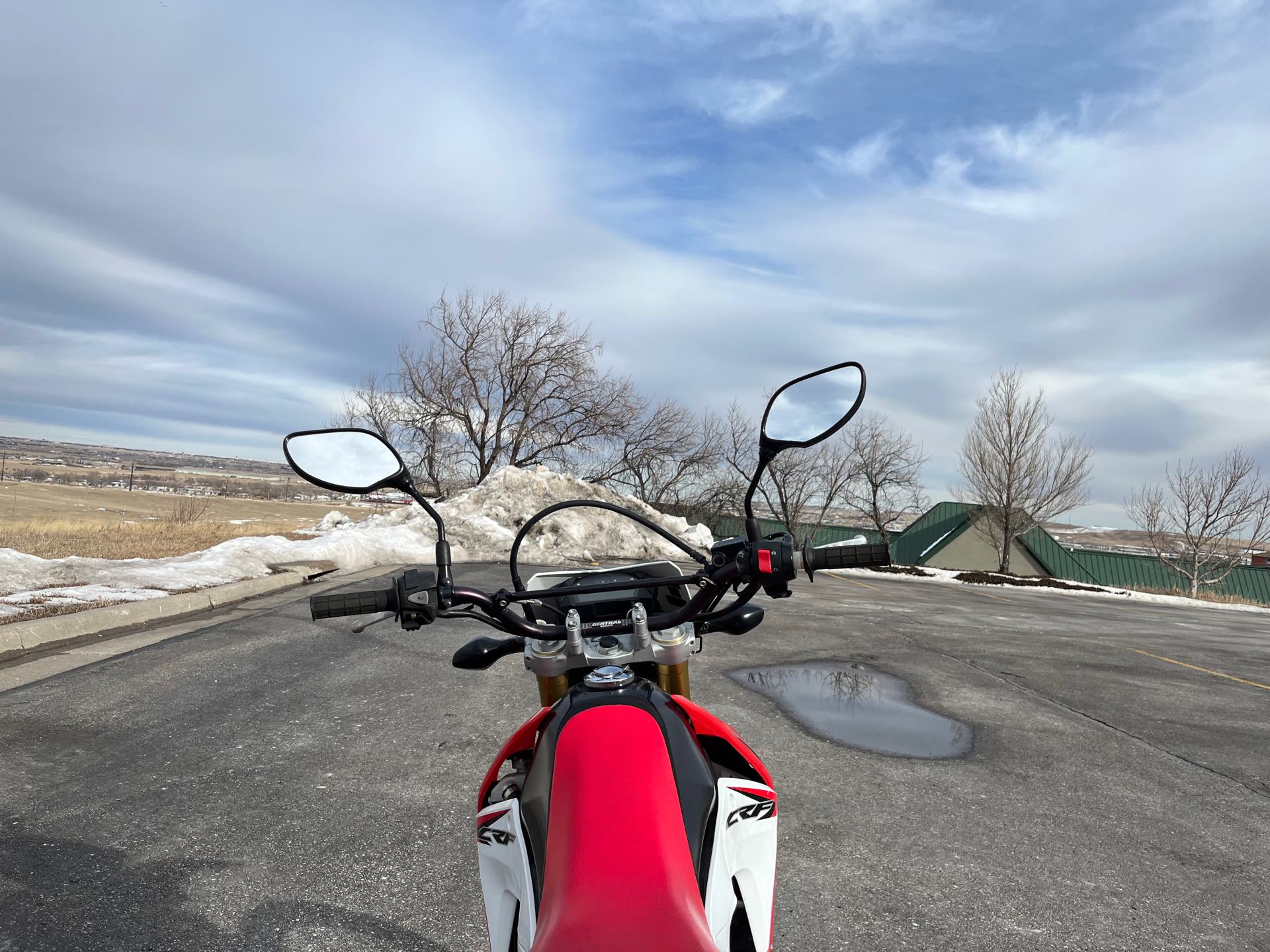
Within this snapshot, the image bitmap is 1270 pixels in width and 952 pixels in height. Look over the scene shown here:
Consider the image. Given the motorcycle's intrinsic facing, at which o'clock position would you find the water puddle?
The water puddle is roughly at 1 o'clock from the motorcycle.

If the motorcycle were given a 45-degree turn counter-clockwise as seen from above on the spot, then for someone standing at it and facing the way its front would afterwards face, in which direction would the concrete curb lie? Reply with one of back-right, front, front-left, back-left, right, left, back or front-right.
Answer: front

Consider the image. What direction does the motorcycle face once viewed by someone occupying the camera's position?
facing away from the viewer

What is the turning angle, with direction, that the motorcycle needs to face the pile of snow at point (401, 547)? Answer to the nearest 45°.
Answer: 0° — it already faces it

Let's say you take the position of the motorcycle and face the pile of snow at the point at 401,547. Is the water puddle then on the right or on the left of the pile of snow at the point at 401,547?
right
